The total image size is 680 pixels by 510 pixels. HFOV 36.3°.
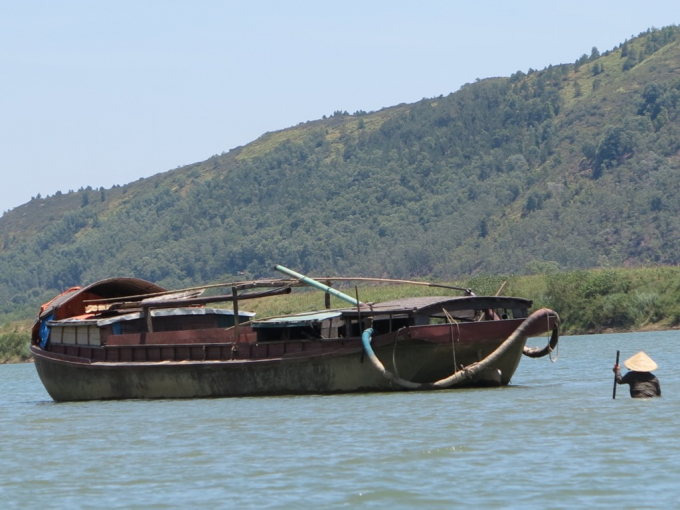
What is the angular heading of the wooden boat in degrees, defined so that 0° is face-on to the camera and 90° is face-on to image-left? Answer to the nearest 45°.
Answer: approximately 270°

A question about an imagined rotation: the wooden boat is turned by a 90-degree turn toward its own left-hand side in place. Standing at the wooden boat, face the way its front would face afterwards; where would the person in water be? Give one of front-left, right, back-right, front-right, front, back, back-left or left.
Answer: back-right
